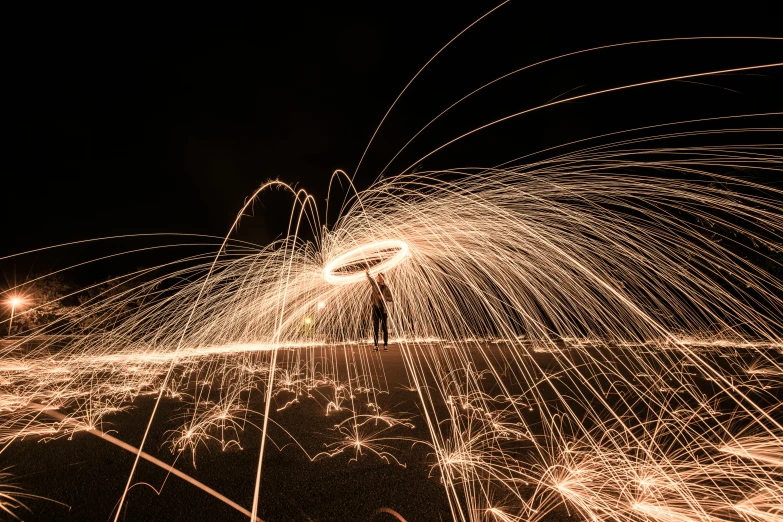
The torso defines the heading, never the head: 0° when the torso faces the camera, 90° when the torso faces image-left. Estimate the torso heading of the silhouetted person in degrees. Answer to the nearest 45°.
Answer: approximately 0°
